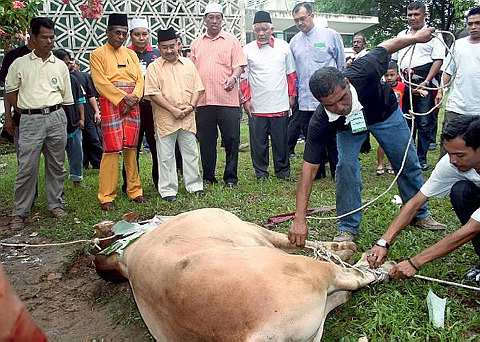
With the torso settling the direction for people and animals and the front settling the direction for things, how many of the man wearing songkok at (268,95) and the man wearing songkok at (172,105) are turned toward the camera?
2

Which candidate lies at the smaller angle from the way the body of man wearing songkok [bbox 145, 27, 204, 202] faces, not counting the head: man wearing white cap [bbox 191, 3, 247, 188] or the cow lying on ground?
the cow lying on ground

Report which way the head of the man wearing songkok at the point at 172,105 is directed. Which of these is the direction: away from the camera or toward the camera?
toward the camera

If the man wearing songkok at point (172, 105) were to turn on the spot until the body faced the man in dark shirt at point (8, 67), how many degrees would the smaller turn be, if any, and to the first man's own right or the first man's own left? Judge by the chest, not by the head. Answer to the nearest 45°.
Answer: approximately 90° to the first man's own right

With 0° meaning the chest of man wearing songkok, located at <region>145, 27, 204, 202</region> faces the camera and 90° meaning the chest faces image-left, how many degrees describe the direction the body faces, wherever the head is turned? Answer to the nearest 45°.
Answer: approximately 0°

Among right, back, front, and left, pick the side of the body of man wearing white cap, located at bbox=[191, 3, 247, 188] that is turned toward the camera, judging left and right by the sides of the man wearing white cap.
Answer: front

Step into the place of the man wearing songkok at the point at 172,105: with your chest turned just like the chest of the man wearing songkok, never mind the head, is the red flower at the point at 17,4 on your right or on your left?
on your right

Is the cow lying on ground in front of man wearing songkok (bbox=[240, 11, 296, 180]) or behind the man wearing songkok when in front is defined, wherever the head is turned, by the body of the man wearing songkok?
in front

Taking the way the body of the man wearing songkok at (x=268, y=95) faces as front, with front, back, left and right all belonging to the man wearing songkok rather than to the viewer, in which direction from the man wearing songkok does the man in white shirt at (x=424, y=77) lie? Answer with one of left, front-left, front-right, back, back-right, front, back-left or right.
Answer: left

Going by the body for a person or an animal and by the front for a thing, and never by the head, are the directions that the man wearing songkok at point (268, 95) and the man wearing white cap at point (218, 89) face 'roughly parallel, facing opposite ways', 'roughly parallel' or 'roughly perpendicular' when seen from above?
roughly parallel

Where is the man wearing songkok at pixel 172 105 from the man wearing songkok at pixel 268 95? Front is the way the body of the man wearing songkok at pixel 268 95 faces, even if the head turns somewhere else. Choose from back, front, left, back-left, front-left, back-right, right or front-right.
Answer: front-right

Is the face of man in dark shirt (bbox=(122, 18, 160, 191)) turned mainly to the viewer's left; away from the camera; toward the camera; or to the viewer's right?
toward the camera

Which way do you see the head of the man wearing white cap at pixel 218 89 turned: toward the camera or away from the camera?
toward the camera

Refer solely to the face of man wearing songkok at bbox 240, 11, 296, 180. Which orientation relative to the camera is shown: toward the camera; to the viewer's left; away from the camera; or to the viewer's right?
toward the camera
